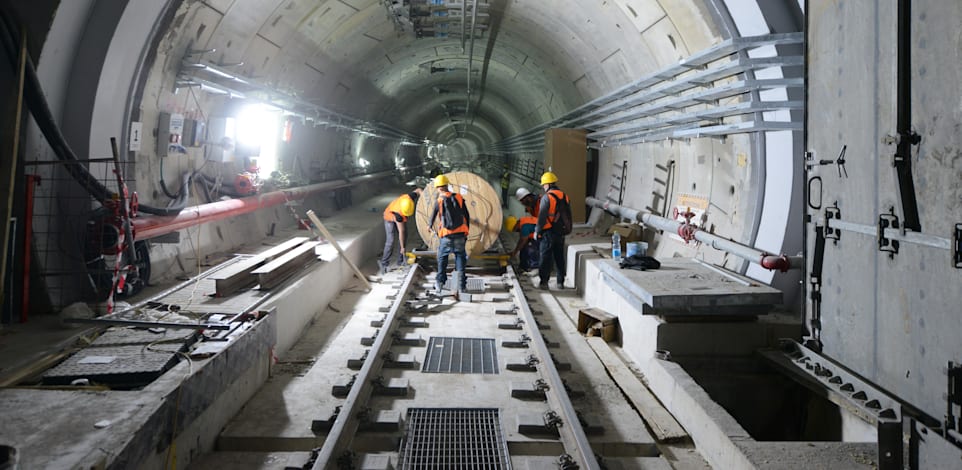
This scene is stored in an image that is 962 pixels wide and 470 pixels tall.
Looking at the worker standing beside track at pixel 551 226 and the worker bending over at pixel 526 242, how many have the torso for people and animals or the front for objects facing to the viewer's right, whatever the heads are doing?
0

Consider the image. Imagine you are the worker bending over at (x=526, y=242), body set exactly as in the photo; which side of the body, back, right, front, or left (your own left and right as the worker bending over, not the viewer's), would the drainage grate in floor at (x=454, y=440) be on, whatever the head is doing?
left

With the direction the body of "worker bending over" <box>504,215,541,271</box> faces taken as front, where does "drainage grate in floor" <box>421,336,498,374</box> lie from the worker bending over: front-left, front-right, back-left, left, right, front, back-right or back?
left

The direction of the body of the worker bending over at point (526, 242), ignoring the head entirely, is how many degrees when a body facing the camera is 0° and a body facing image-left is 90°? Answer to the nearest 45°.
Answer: approximately 90°

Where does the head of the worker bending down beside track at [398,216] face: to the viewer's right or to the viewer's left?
to the viewer's right

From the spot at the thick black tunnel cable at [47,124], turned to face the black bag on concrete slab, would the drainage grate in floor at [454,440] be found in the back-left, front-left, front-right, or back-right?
front-right
